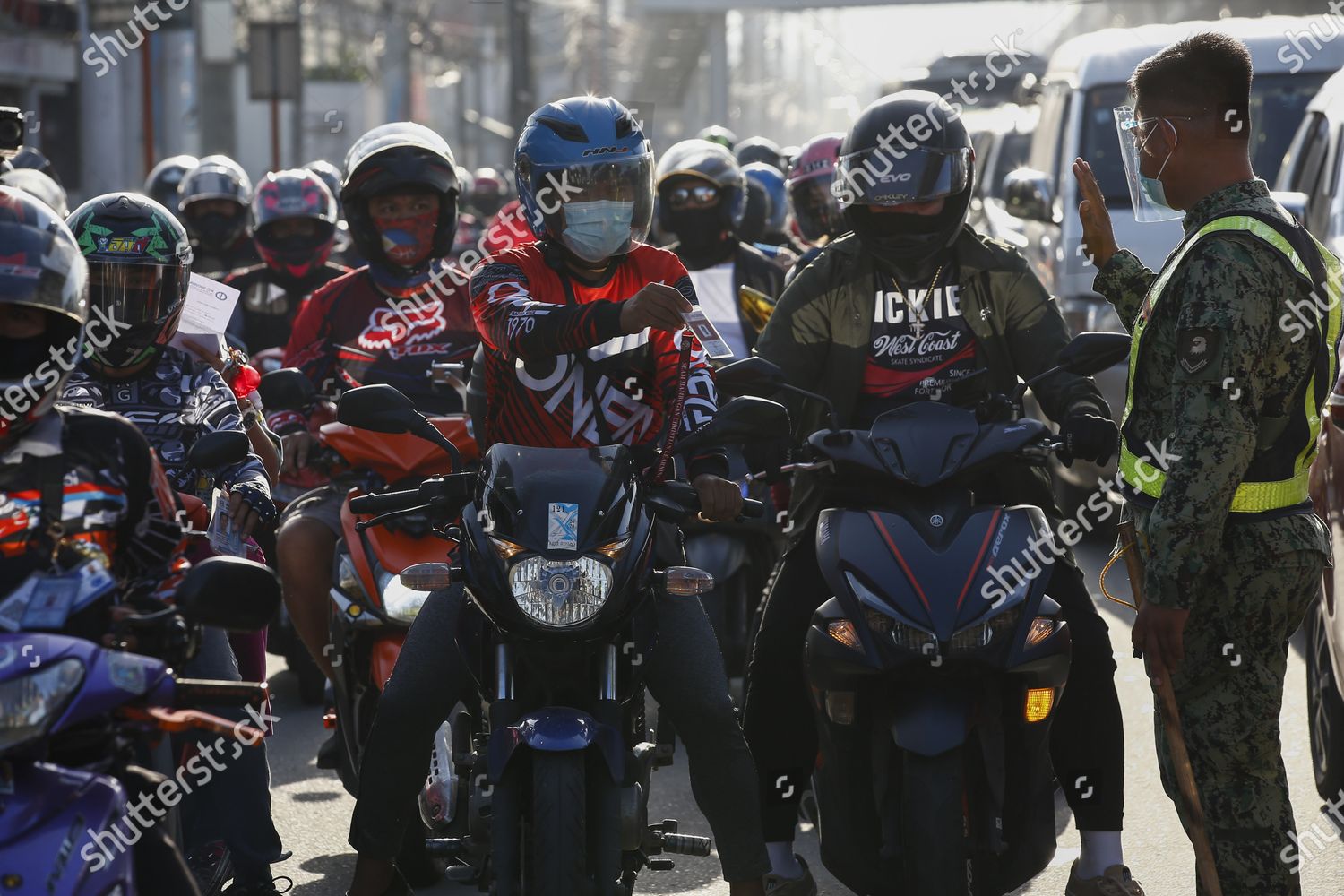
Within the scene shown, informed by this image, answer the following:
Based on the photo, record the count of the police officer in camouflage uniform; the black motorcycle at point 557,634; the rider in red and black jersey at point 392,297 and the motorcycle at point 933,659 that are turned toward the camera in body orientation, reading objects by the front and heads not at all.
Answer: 3

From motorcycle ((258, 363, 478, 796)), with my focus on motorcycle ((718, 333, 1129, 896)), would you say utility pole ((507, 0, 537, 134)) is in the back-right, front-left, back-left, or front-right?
back-left

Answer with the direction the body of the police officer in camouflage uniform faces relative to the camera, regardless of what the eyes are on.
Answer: to the viewer's left

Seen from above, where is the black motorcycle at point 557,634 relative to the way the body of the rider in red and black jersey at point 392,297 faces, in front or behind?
in front

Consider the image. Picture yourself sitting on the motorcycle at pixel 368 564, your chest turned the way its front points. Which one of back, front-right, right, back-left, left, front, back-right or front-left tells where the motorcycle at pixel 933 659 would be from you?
front-left

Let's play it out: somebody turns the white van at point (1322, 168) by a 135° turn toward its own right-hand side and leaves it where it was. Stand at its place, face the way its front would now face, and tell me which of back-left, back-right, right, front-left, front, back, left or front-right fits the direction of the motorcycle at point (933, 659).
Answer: back

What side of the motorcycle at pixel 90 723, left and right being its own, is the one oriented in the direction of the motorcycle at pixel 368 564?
back

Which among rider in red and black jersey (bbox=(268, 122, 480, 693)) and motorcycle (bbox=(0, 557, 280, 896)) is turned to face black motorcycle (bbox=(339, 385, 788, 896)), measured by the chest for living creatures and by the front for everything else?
the rider in red and black jersey

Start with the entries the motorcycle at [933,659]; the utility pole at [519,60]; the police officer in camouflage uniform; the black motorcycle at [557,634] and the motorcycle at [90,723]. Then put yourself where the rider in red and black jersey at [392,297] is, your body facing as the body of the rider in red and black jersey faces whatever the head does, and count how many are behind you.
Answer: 1

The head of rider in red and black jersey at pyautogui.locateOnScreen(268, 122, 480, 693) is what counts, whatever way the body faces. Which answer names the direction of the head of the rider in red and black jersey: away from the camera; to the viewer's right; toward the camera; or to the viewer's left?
toward the camera

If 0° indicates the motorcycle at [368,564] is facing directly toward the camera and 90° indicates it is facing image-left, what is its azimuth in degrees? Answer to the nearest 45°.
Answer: approximately 0°

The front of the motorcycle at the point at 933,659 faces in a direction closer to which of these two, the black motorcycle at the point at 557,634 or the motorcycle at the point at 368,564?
the black motorcycle

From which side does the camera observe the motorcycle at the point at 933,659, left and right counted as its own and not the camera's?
front

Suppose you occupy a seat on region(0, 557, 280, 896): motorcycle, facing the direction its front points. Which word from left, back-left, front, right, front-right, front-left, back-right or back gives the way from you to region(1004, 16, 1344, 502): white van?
back-left

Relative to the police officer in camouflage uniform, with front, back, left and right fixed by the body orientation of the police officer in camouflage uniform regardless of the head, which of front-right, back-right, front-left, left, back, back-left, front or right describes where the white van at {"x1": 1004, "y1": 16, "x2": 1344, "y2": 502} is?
right

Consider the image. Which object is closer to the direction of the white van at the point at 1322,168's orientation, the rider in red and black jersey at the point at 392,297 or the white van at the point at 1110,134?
the rider in red and black jersey

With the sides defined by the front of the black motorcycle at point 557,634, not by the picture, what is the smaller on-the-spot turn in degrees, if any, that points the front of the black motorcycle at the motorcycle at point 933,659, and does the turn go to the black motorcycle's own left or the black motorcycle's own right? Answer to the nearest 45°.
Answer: approximately 90° to the black motorcycle's own left

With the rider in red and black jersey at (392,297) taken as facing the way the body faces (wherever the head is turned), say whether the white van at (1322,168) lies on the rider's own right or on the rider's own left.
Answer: on the rider's own left

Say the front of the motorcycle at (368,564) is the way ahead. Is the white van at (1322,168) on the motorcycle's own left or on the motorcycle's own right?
on the motorcycle's own left

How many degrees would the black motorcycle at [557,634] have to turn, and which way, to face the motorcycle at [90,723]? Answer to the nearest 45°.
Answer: approximately 45° to its right
